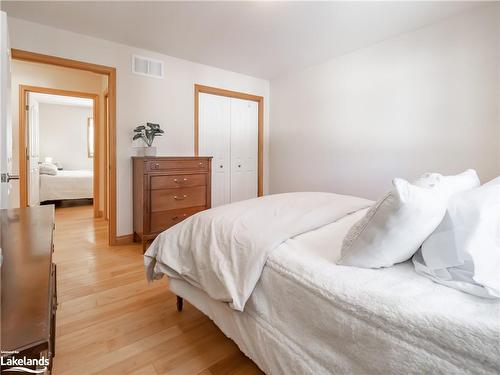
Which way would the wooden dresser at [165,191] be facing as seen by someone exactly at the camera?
facing the viewer and to the right of the viewer

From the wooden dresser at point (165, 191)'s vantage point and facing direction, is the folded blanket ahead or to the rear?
ahead

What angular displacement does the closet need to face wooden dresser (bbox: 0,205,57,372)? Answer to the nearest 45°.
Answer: approximately 45° to its right

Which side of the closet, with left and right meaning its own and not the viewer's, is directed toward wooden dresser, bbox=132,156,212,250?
right

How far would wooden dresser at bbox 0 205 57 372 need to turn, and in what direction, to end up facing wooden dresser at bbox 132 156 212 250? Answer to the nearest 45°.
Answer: approximately 45° to its left

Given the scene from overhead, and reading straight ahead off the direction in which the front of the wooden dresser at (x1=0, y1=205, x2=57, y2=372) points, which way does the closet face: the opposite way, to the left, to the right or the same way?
to the right

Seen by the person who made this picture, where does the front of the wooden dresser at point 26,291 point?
facing to the right of the viewer

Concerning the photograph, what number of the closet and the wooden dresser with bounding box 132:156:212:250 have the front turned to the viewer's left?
0

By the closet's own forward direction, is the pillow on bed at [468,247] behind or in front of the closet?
in front

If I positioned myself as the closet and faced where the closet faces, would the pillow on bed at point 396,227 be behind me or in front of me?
in front

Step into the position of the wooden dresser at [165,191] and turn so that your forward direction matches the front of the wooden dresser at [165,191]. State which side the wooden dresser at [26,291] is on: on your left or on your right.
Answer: on your right

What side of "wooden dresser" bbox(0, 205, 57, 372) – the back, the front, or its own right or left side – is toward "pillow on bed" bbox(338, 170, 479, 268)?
front
